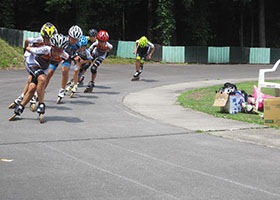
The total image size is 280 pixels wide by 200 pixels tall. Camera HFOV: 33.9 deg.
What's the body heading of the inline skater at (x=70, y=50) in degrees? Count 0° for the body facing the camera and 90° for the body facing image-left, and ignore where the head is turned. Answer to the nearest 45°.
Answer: approximately 0°

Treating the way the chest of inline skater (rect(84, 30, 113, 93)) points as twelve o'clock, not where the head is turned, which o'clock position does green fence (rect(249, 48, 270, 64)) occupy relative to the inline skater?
The green fence is roughly at 7 o'clock from the inline skater.

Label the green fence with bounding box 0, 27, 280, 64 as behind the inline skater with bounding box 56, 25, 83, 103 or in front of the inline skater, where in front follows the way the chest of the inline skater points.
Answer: behind

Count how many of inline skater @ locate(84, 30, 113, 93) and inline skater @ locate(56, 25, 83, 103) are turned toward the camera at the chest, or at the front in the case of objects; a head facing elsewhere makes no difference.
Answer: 2

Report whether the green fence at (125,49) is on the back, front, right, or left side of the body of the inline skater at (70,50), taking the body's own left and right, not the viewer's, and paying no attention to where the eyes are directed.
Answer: back

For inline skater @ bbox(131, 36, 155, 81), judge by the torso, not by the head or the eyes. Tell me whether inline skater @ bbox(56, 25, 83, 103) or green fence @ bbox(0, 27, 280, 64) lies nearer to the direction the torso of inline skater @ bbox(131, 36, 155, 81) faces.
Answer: the inline skater

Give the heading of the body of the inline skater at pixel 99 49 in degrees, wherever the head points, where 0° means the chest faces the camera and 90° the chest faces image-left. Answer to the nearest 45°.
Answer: approximately 0°

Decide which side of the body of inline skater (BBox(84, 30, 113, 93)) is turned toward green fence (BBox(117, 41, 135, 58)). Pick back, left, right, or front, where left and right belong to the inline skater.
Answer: back

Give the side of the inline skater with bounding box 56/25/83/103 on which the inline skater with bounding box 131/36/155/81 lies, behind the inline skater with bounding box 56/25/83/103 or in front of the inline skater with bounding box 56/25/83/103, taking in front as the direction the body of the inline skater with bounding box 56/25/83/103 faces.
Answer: behind
